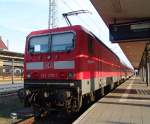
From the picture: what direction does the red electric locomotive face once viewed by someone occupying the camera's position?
facing the viewer and to the left of the viewer
